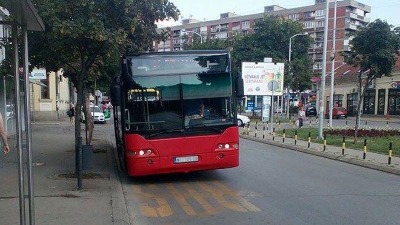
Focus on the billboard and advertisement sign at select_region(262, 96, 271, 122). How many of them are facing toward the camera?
2

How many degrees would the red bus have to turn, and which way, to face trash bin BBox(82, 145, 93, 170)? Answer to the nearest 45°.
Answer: approximately 90° to its right

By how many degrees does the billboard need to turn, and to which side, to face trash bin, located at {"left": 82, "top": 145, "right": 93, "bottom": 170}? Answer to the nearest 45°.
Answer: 0° — it already faces it

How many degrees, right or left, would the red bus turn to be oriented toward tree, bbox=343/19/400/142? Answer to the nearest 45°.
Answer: approximately 135° to its left

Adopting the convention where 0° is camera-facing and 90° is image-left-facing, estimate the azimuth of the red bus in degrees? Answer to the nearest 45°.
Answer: approximately 0°
